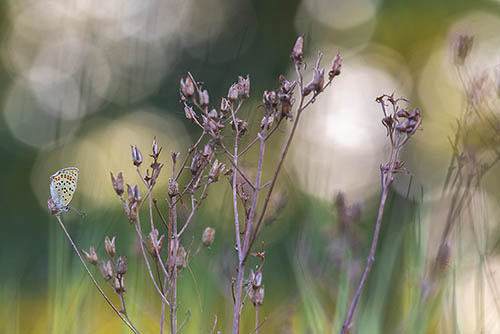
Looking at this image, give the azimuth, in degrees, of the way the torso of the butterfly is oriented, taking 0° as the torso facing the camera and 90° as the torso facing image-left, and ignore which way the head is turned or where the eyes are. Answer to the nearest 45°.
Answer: approximately 270°
